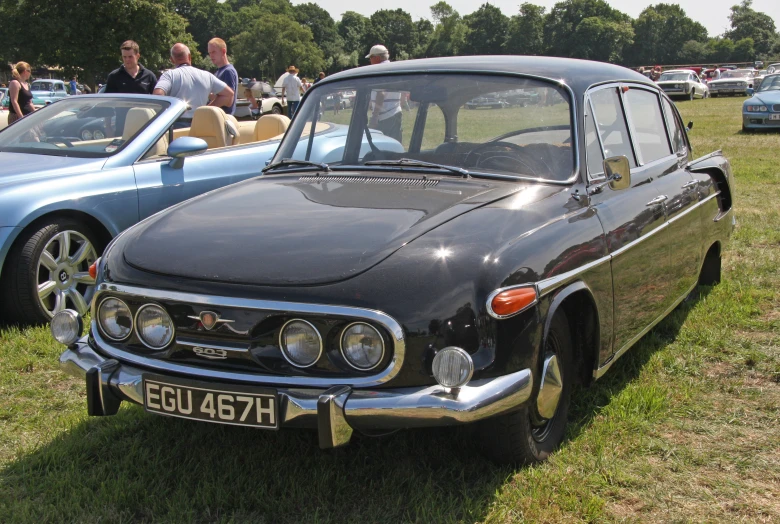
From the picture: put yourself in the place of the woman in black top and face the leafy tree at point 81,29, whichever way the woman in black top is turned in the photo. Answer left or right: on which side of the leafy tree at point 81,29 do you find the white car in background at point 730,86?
right

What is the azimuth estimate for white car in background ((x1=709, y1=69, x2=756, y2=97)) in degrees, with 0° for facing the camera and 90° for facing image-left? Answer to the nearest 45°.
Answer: approximately 45°

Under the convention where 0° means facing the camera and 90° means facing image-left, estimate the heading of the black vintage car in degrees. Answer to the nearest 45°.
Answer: approximately 45°

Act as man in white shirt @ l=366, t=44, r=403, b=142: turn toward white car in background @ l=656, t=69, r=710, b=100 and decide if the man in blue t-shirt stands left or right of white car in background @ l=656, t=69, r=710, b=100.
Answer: left

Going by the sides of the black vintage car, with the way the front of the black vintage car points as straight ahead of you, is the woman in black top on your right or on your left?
on your right

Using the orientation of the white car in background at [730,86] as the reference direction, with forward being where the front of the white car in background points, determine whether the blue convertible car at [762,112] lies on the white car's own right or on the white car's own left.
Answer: on the white car's own left

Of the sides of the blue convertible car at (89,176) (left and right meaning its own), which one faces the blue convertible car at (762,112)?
back

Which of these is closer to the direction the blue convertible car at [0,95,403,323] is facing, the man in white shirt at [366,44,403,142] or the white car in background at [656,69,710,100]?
the man in white shirt

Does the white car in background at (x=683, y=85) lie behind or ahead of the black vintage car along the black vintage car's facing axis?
behind

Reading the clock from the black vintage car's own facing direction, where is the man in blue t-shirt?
The man in blue t-shirt is roughly at 4 o'clock from the black vintage car.

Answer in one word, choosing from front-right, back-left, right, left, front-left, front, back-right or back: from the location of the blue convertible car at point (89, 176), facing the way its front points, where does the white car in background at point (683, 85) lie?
back
